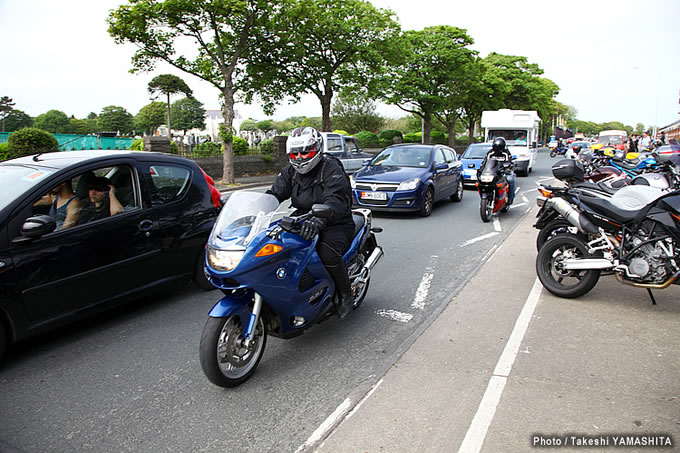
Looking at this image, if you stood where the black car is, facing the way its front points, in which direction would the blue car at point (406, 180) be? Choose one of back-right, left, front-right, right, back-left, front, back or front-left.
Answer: back

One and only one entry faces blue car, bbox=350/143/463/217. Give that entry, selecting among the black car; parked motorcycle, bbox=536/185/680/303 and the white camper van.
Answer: the white camper van

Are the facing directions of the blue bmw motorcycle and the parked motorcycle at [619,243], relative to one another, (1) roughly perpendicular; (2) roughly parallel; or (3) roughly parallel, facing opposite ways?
roughly perpendicular

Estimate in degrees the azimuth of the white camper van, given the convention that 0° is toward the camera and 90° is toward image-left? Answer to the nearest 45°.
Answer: approximately 0°

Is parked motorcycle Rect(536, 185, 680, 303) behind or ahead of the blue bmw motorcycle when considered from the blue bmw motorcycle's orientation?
behind

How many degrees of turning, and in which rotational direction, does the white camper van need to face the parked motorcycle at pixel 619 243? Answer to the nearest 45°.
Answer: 0° — it already faces it

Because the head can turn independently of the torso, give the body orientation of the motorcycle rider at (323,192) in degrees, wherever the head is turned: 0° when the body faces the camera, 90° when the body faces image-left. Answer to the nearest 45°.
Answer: approximately 45°

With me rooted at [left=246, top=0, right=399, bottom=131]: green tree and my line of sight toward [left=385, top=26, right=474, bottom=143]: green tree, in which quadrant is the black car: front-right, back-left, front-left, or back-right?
back-right

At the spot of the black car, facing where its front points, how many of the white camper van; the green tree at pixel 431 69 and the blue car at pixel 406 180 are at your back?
3
